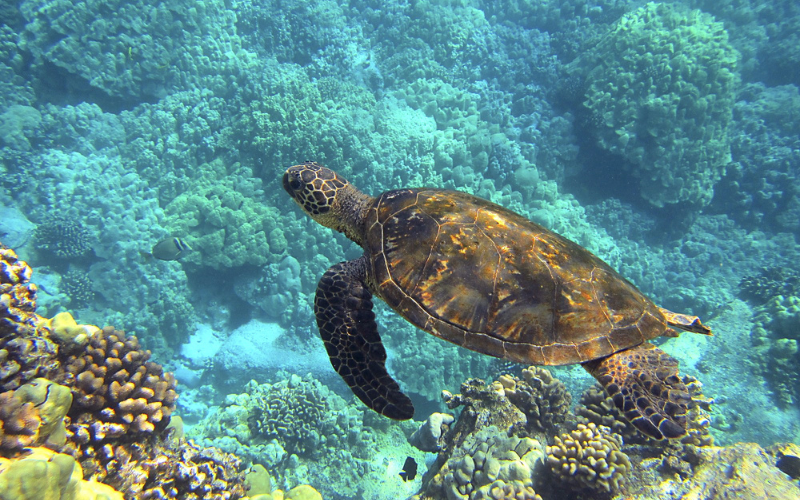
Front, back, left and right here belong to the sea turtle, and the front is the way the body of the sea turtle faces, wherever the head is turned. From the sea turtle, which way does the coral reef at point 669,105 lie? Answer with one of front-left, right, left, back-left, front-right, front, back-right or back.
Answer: right

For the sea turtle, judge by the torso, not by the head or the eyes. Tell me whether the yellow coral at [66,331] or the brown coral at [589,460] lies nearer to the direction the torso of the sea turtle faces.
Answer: the yellow coral

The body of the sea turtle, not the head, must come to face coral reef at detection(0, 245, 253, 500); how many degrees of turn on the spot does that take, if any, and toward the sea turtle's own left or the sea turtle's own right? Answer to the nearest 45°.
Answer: approximately 45° to the sea turtle's own left

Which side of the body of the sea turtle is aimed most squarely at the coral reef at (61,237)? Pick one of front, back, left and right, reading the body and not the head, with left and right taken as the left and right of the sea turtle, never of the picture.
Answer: front

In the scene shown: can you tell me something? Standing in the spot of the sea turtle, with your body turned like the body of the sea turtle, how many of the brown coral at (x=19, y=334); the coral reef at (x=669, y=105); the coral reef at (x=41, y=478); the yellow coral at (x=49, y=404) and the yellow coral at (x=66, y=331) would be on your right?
1

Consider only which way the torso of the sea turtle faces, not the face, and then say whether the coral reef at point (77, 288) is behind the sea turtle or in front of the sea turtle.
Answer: in front

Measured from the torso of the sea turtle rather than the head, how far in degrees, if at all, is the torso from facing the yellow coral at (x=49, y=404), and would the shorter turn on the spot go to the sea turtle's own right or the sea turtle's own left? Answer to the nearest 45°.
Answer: approximately 45° to the sea turtle's own left

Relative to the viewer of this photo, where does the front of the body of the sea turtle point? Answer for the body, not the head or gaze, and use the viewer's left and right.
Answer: facing to the left of the viewer

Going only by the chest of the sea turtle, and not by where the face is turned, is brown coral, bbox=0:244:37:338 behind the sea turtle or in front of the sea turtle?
in front
